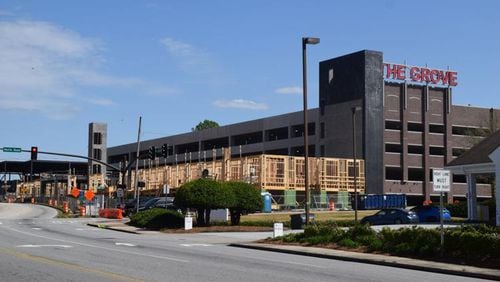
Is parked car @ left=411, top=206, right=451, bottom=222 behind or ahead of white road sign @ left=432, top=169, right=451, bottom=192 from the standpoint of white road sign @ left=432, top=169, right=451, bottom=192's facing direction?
behind

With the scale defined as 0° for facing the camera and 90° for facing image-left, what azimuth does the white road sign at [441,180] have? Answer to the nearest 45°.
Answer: approximately 0°

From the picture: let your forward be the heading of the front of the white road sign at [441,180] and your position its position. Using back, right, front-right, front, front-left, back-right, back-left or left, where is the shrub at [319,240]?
back-right

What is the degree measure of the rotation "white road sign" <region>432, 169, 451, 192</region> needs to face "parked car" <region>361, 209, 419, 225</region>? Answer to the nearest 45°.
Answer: approximately 180°

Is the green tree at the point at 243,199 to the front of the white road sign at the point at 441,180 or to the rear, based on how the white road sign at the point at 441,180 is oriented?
to the rear

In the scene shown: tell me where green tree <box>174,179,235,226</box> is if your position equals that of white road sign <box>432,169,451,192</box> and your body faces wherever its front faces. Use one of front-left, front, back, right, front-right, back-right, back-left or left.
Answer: back-right

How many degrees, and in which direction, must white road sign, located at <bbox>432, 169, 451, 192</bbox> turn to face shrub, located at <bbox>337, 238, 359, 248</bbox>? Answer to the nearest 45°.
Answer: approximately 135° to its right
